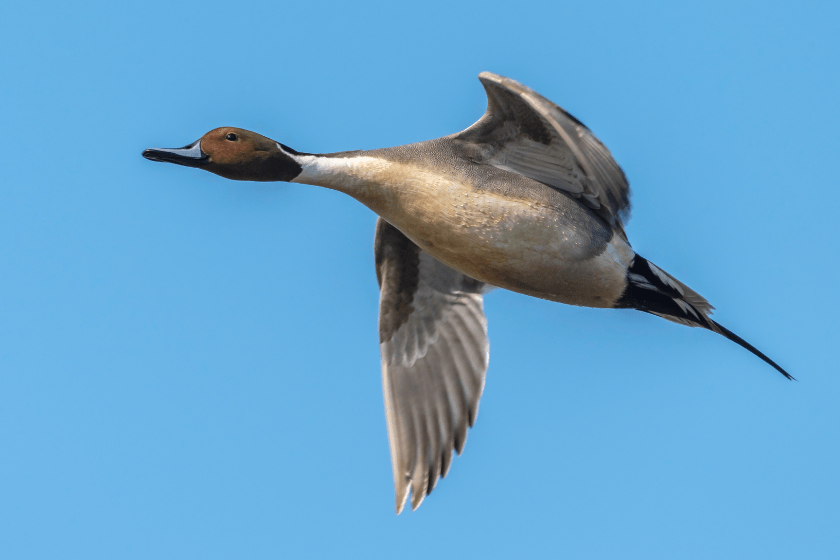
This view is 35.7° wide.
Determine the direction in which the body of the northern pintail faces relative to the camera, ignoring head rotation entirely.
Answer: to the viewer's left
